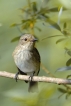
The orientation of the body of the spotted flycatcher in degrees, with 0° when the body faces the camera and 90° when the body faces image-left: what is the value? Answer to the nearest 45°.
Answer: approximately 0°
